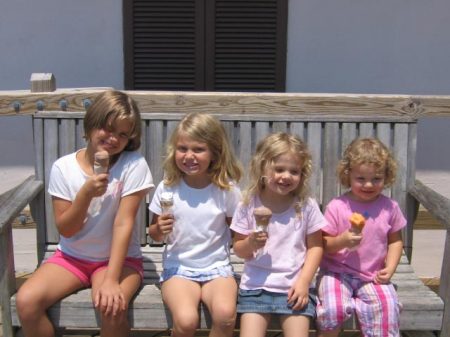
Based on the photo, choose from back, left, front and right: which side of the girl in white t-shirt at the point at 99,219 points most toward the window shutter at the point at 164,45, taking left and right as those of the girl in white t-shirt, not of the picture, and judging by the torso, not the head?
back

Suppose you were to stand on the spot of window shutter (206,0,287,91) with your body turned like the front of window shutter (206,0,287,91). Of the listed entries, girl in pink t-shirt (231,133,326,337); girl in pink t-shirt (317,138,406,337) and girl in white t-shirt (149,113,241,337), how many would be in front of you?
3

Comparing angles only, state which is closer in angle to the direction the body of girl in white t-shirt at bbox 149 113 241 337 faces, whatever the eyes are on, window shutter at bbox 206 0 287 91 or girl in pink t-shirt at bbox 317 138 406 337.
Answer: the girl in pink t-shirt
